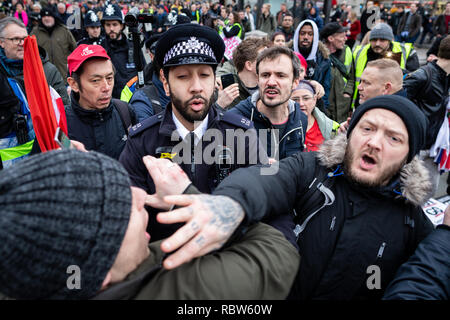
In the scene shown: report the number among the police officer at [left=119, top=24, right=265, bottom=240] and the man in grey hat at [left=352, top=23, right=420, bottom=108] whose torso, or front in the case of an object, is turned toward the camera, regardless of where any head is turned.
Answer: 2

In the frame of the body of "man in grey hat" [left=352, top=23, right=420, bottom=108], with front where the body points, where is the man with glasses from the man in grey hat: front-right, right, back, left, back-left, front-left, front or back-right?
front-right

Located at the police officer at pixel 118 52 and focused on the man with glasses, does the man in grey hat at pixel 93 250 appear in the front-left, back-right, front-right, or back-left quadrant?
front-left

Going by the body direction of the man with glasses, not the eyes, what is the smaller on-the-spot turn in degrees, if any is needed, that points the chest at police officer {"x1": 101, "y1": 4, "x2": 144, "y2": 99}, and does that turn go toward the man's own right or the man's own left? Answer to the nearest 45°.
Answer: approximately 90° to the man's own left

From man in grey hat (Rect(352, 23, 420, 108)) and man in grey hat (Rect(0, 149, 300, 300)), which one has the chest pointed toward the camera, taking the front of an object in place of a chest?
man in grey hat (Rect(352, 23, 420, 108))

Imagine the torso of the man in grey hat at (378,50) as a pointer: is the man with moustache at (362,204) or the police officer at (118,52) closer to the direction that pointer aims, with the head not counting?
the man with moustache

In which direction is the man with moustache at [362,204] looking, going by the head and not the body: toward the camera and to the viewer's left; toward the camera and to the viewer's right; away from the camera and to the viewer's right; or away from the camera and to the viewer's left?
toward the camera and to the viewer's left

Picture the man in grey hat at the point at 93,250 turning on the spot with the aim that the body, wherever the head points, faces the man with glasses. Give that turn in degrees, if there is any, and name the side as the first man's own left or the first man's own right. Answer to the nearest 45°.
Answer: approximately 45° to the first man's own left

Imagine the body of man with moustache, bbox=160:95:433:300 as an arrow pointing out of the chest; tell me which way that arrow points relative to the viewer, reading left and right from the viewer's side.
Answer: facing the viewer and to the left of the viewer

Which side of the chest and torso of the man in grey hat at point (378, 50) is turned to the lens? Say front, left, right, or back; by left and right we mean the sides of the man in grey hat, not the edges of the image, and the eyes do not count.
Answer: front

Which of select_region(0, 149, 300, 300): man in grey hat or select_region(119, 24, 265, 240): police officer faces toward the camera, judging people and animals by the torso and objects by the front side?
the police officer

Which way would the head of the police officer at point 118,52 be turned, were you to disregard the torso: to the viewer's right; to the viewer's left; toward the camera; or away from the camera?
toward the camera

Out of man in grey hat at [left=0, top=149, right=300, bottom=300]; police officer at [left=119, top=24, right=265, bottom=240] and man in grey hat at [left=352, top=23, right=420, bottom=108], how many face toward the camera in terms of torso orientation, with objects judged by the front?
2

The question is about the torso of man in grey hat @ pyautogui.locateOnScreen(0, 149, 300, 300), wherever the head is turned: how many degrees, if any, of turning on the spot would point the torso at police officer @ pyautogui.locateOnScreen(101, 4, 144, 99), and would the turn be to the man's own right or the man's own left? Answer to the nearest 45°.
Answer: approximately 45° to the man's own left

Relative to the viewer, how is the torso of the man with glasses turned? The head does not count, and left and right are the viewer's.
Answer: facing the viewer and to the right of the viewer

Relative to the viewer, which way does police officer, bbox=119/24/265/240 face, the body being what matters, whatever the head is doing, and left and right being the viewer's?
facing the viewer
